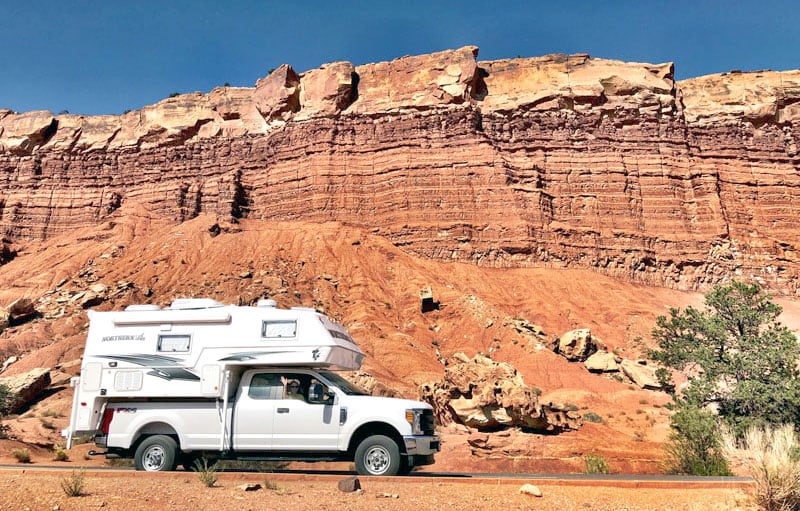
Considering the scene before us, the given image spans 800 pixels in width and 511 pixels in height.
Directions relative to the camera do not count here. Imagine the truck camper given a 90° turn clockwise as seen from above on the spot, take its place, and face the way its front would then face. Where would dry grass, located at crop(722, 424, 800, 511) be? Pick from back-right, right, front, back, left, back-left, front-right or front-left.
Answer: front-left

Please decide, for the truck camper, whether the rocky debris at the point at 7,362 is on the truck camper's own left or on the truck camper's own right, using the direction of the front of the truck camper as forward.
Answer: on the truck camper's own left

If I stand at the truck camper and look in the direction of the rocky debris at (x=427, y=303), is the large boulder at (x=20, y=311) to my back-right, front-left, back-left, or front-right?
front-left

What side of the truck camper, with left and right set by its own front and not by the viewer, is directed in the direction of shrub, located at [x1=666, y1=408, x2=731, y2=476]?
front

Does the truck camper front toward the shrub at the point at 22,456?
no

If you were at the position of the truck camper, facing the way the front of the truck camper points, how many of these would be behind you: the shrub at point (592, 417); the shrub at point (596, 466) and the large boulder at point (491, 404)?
0

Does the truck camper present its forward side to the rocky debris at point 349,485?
no

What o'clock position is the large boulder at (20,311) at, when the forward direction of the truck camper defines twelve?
The large boulder is roughly at 8 o'clock from the truck camper.

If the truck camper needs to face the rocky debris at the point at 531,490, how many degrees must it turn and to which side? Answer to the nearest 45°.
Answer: approximately 45° to its right

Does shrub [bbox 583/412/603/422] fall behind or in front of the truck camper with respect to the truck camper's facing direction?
in front

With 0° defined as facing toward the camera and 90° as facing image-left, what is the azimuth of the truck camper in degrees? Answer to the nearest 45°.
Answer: approximately 270°

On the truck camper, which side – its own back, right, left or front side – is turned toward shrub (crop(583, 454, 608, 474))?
front

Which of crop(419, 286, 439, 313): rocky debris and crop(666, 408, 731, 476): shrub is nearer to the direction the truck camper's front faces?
the shrub

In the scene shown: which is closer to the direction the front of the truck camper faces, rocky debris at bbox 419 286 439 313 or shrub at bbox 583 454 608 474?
the shrub

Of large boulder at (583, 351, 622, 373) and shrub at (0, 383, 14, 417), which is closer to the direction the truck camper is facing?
the large boulder
